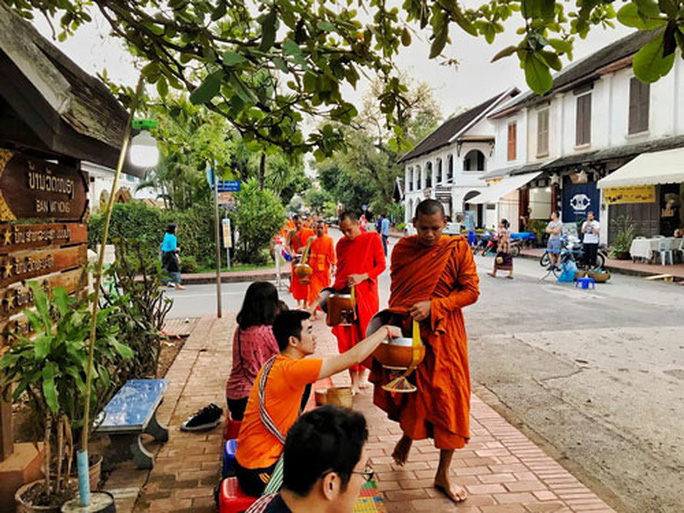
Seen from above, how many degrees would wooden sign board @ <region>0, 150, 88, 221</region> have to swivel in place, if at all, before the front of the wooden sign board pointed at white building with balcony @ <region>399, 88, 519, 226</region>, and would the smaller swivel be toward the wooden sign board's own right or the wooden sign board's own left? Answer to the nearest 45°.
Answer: approximately 90° to the wooden sign board's own left

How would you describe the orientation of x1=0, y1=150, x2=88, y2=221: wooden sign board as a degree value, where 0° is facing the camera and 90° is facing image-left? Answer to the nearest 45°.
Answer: approximately 315°

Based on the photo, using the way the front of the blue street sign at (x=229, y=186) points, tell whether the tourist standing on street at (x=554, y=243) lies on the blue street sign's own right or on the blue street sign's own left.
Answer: on the blue street sign's own left

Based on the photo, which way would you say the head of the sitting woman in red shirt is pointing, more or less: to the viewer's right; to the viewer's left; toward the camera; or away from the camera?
away from the camera

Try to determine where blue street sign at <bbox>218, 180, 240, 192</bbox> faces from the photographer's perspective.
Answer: facing the viewer

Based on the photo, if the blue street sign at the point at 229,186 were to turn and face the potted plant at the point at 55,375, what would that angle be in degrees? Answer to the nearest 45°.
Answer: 0° — it already faces it

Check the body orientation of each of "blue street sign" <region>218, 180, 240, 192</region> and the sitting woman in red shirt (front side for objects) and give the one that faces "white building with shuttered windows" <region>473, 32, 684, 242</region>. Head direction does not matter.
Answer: the sitting woman in red shirt

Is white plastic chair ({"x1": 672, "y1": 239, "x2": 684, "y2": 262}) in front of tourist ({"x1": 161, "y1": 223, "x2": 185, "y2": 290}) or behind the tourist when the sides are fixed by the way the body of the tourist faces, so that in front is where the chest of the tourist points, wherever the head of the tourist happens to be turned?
in front

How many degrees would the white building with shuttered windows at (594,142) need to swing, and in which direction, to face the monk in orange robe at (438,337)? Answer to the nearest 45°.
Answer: approximately 45° to its left

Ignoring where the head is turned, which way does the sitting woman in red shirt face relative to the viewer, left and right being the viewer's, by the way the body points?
facing away from the viewer and to the right of the viewer

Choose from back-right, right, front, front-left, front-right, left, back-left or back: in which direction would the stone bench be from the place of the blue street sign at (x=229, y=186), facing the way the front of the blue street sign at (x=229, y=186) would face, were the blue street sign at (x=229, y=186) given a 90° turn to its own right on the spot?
left

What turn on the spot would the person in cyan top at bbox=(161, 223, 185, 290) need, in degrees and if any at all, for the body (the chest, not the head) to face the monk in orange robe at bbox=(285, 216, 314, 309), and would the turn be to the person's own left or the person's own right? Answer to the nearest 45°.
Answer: approximately 45° to the person's own right

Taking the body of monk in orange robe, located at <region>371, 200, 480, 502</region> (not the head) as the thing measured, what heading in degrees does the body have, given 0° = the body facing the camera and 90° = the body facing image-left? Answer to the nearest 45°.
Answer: approximately 0°
